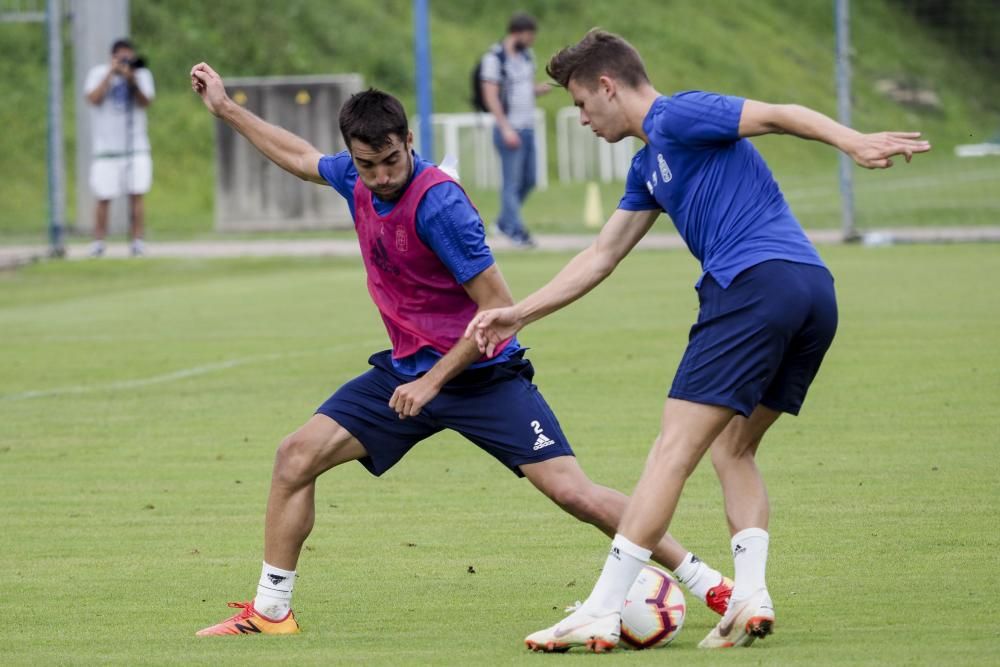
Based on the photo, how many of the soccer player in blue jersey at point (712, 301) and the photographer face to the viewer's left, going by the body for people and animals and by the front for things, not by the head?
1

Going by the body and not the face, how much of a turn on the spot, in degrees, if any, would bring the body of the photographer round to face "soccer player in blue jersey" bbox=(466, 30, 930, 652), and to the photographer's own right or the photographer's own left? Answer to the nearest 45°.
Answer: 0° — they already face them

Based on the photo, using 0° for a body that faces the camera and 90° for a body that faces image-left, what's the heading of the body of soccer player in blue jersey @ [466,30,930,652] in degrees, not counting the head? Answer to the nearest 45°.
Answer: approximately 90°

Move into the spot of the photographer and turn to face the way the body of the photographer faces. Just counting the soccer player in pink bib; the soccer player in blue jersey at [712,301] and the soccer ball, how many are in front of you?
3

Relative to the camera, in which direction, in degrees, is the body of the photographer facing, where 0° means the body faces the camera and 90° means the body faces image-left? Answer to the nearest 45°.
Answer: approximately 0°

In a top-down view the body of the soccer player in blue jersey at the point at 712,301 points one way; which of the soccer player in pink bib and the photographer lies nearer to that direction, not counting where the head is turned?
the soccer player in pink bib

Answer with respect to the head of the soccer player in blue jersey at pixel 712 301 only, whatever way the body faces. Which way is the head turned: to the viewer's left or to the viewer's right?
to the viewer's left

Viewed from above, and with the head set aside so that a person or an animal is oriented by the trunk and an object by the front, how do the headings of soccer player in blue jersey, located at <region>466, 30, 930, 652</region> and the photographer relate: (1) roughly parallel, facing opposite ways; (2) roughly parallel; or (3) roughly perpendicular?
roughly perpendicular

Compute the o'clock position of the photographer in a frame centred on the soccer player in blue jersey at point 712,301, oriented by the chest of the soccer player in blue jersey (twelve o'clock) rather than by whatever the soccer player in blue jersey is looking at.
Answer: The photographer is roughly at 2 o'clock from the soccer player in blue jersey.
